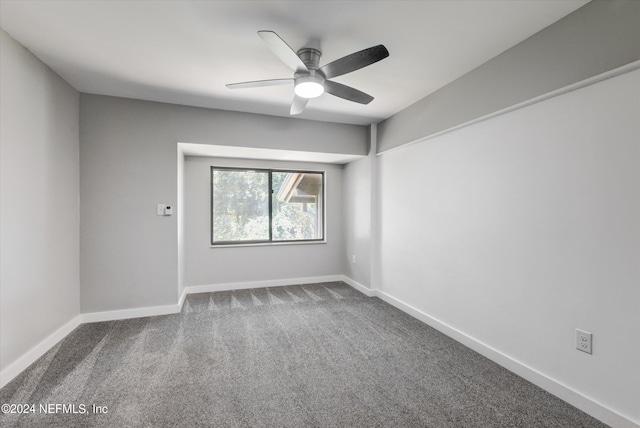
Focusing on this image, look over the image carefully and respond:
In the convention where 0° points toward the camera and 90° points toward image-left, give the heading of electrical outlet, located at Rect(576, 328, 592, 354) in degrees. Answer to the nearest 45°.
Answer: approximately 45°
